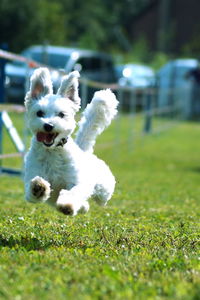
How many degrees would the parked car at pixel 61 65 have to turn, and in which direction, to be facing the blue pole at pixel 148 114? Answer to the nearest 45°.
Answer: approximately 90° to its left

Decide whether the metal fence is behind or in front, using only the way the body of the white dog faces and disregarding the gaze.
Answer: behind

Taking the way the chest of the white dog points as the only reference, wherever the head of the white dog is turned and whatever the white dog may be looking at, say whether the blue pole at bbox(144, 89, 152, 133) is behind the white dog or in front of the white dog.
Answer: behind

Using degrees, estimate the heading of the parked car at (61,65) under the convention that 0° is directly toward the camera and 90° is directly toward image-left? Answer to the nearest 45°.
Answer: approximately 45°

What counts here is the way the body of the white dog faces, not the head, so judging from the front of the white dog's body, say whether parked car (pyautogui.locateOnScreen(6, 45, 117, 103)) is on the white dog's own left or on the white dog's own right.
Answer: on the white dog's own right

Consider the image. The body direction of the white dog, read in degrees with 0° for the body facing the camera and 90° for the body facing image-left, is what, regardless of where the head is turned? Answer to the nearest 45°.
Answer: approximately 45°

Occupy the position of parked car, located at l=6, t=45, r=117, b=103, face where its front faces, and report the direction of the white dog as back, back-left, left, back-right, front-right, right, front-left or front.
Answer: front-left

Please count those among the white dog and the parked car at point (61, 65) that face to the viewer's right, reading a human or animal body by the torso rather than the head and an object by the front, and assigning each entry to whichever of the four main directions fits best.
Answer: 0
